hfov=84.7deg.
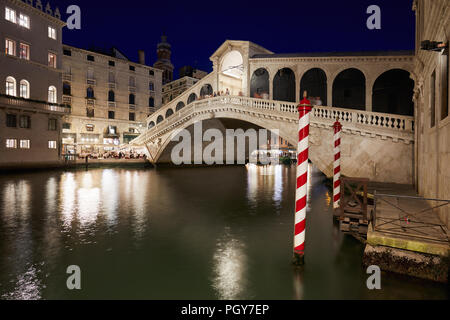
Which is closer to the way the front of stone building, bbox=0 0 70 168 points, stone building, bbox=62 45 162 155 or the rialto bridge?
the rialto bridge

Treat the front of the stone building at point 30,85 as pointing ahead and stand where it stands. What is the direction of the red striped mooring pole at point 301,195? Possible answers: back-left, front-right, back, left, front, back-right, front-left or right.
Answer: front-right

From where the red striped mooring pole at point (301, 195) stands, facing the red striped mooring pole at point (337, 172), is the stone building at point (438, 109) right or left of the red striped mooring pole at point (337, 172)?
right

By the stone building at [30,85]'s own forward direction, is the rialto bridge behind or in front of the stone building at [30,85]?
in front

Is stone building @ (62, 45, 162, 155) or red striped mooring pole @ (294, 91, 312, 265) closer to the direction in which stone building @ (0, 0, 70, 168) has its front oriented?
the red striped mooring pole

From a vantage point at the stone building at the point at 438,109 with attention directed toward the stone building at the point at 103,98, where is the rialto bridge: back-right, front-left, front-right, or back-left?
front-right

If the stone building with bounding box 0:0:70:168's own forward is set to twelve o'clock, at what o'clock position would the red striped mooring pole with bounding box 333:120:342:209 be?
The red striped mooring pole is roughly at 1 o'clock from the stone building.

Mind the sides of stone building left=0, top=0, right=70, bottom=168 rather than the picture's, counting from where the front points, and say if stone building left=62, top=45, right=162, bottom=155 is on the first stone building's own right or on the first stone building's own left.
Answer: on the first stone building's own left

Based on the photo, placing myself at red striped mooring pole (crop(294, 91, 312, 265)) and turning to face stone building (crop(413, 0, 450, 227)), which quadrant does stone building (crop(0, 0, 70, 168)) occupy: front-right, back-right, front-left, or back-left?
back-left

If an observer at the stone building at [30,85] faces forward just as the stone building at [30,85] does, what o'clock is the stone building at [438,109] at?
the stone building at [438,109] is roughly at 1 o'clock from the stone building at [30,85].

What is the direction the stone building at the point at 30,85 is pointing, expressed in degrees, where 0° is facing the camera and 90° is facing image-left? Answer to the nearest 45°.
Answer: approximately 315°
